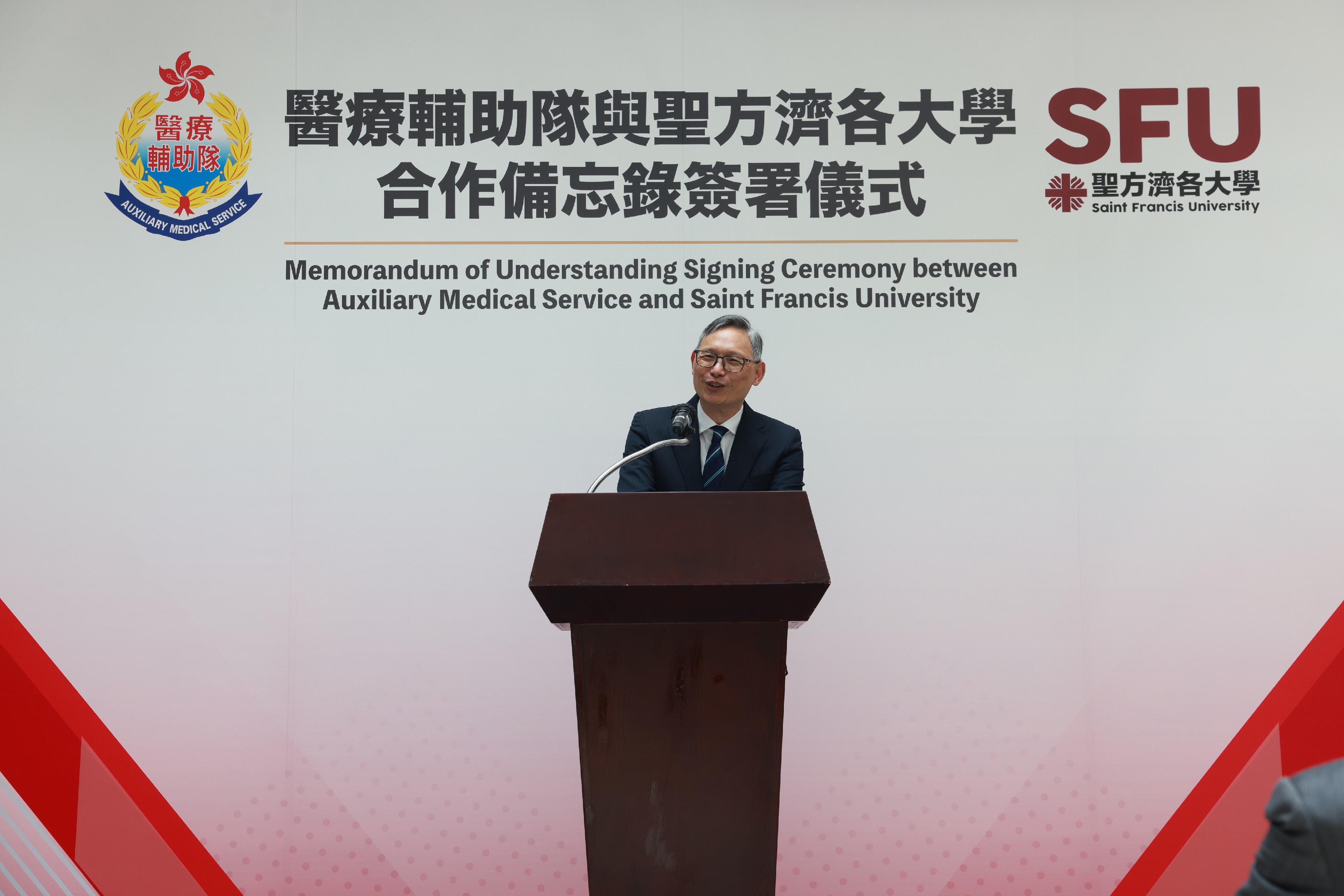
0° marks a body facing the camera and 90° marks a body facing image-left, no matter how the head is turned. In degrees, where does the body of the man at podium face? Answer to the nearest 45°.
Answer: approximately 0°

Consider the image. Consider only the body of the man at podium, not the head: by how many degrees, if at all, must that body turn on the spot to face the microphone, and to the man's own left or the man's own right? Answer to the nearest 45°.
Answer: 0° — they already face it

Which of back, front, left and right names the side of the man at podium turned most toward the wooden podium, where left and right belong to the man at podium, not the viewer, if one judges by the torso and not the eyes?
front
